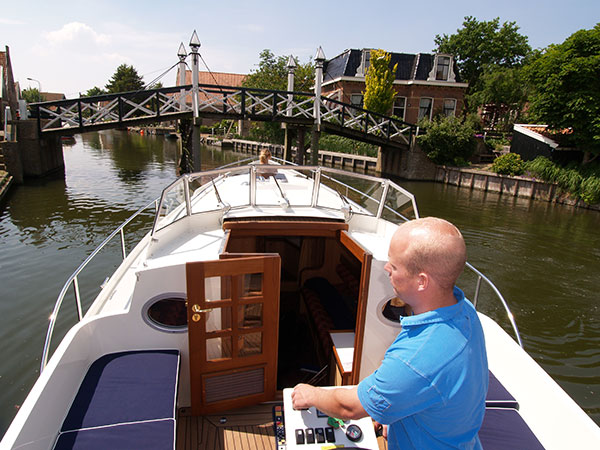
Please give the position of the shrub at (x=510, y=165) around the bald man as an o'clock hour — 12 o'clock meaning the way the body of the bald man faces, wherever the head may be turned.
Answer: The shrub is roughly at 2 o'clock from the bald man.

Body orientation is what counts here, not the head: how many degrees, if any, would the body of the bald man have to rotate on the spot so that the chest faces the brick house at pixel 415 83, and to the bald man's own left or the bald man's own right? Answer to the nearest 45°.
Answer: approximately 45° to the bald man's own right

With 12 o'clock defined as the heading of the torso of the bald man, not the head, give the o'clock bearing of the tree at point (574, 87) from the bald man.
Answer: The tree is roughly at 2 o'clock from the bald man.

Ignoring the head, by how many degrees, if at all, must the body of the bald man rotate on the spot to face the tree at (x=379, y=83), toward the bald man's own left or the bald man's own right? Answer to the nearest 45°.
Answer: approximately 45° to the bald man's own right

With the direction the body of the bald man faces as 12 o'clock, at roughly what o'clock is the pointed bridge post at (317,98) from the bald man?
The pointed bridge post is roughly at 1 o'clock from the bald man.

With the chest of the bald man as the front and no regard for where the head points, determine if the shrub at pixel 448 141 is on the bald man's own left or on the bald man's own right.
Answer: on the bald man's own right

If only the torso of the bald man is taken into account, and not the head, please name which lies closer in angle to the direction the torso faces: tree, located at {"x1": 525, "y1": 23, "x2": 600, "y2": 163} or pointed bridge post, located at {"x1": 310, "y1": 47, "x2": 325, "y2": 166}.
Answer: the pointed bridge post

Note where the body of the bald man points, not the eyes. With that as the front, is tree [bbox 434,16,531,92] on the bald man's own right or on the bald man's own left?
on the bald man's own right

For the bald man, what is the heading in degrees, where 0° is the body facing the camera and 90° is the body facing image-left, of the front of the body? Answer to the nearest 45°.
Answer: approximately 135°

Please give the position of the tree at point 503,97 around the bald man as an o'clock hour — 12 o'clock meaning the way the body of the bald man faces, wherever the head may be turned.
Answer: The tree is roughly at 2 o'clock from the bald man.
